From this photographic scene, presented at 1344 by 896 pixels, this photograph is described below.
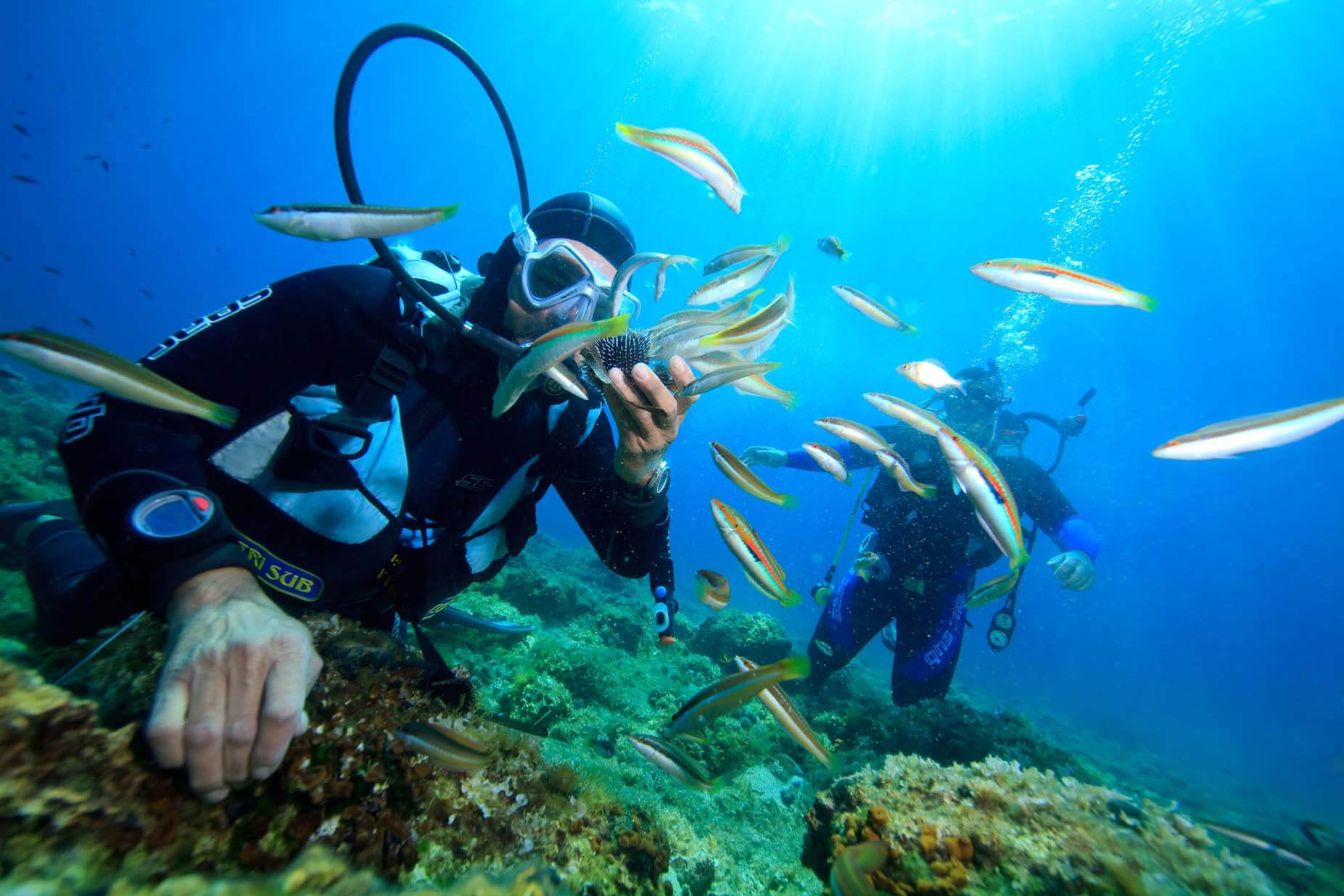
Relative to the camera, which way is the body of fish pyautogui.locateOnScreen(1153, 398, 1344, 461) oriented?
to the viewer's left

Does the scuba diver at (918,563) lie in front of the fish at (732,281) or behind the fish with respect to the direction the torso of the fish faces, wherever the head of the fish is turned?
behind

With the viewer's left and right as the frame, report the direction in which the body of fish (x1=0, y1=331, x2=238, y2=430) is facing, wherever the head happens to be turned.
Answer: facing to the left of the viewer

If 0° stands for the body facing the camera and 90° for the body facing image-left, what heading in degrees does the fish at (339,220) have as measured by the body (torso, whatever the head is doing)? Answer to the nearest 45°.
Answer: approximately 90°

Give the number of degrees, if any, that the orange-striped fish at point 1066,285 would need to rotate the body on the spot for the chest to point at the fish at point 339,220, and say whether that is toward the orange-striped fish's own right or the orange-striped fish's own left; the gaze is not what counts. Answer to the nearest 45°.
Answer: approximately 45° to the orange-striped fish's own left

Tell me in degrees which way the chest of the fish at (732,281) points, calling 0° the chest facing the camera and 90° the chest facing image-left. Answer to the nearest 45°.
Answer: approximately 90°

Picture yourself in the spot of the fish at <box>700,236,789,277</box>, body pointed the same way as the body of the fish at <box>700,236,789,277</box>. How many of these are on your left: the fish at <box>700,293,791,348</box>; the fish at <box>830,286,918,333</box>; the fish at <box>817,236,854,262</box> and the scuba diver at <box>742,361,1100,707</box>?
1

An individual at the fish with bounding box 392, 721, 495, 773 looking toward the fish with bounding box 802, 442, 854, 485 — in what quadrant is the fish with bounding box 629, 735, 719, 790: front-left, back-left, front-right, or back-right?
front-right

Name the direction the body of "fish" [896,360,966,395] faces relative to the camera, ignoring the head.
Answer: to the viewer's left

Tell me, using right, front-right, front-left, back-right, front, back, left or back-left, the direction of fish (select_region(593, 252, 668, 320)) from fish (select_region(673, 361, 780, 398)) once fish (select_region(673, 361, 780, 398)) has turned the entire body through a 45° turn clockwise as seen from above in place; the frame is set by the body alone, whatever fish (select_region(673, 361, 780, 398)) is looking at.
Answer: front

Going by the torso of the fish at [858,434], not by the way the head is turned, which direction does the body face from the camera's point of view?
to the viewer's left
